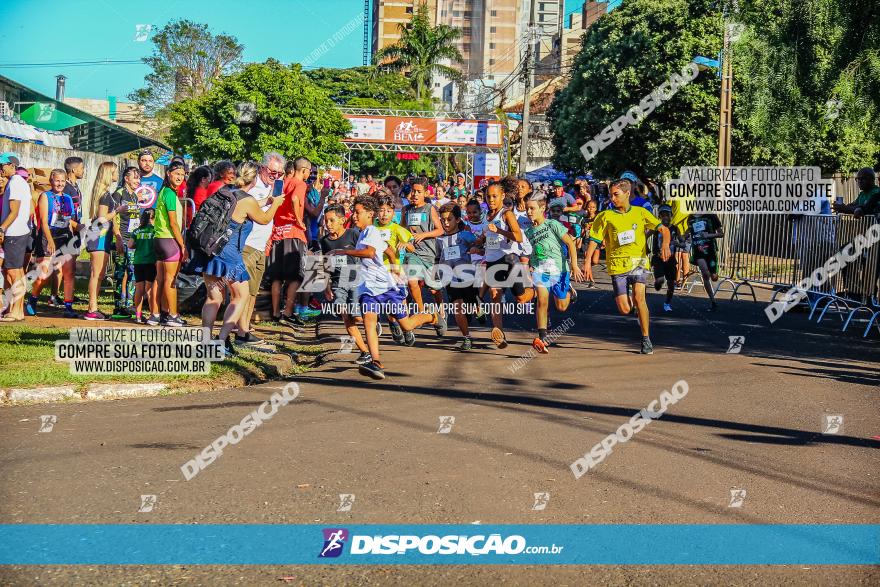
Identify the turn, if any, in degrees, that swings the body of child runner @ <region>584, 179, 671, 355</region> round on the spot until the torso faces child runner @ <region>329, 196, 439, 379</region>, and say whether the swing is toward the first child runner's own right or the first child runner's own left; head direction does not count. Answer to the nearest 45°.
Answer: approximately 45° to the first child runner's own right

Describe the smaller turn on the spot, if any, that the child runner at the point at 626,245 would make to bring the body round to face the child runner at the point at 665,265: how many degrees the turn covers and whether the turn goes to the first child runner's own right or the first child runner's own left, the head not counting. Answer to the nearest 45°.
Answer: approximately 180°

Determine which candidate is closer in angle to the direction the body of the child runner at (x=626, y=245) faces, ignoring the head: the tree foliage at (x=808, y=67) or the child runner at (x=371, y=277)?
the child runner

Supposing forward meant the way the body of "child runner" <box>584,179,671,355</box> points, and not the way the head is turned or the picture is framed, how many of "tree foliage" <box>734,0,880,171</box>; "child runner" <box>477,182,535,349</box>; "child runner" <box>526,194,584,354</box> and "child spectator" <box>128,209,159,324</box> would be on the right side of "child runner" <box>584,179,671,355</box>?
3

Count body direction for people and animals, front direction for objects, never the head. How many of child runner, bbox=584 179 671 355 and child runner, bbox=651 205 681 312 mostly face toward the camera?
2

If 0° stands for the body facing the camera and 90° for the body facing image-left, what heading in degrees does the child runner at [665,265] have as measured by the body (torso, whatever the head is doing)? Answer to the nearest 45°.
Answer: approximately 0°

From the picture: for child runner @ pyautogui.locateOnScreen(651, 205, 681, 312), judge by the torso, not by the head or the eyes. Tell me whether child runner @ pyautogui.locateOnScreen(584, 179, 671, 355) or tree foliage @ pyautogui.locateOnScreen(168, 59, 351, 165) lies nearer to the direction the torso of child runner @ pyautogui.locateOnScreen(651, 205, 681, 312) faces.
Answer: the child runner

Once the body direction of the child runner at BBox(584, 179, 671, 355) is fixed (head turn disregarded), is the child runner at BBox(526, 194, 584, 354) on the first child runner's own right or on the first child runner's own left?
on the first child runner's own right

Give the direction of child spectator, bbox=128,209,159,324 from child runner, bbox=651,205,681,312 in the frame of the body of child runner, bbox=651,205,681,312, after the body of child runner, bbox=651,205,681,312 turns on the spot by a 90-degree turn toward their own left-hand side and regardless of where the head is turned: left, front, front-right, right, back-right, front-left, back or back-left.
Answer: back-right

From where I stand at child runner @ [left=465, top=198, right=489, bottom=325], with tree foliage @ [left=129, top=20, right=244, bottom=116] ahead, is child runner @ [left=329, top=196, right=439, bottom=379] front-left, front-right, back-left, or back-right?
back-left

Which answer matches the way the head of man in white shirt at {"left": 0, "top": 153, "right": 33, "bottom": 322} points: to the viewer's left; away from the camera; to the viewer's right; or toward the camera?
to the viewer's right
